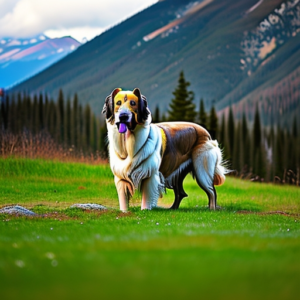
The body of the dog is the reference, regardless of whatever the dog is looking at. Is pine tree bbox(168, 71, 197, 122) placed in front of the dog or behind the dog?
behind

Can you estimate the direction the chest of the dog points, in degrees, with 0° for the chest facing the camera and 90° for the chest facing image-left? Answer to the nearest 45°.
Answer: approximately 45°
